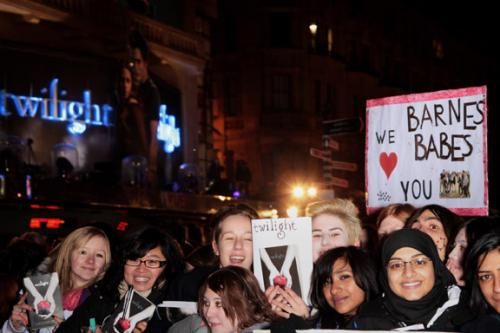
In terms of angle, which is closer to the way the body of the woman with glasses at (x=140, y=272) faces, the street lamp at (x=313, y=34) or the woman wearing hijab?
the woman wearing hijab

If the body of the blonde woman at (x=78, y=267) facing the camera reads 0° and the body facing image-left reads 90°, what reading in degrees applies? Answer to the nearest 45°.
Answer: approximately 0°

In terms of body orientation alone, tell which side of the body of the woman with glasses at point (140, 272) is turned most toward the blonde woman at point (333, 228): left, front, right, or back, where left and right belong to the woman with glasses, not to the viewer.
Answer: left

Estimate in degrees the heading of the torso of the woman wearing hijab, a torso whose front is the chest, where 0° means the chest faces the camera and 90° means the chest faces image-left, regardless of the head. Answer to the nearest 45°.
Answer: approximately 0°

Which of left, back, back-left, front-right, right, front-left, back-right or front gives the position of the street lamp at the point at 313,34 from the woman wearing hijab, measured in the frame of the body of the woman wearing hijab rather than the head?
back

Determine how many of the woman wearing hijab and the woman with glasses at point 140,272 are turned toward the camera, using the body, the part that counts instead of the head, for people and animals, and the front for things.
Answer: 2

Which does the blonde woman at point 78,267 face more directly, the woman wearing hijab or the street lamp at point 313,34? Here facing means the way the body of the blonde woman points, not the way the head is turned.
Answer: the woman wearing hijab
